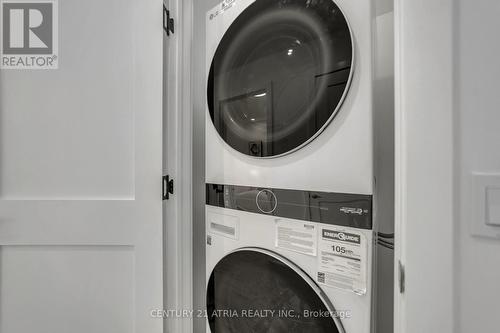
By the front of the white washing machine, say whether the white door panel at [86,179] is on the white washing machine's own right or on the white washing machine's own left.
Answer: on the white washing machine's own right

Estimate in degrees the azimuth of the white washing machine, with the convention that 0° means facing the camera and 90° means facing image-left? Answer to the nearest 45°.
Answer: approximately 45°
